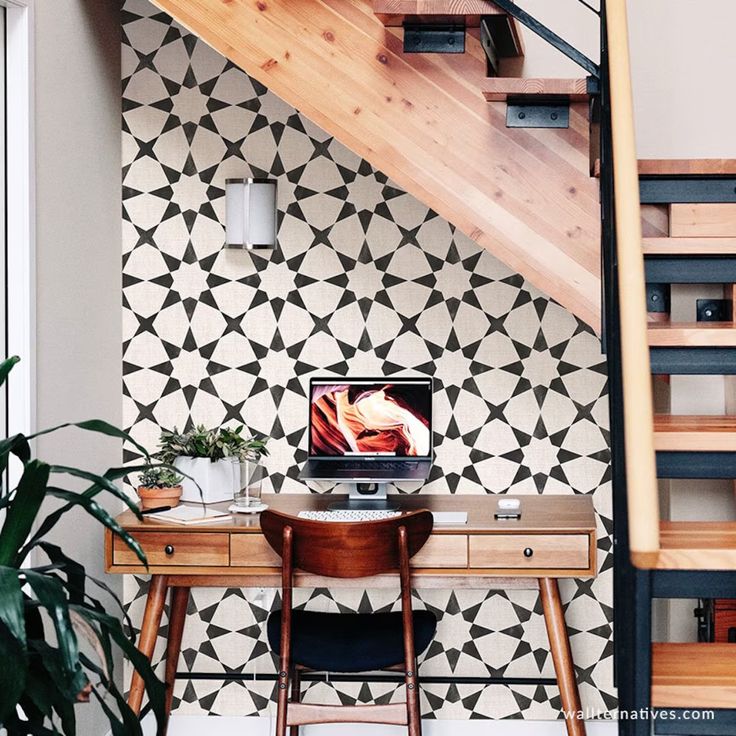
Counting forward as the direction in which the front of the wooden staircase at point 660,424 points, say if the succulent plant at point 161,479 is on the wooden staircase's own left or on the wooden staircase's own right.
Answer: on the wooden staircase's own right

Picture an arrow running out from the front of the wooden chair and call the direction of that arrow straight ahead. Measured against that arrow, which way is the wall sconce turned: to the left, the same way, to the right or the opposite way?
the opposite way

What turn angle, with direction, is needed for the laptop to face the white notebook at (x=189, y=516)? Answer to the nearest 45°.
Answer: approximately 45° to its right

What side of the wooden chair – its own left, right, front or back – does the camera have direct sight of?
back

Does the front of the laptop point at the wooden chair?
yes
